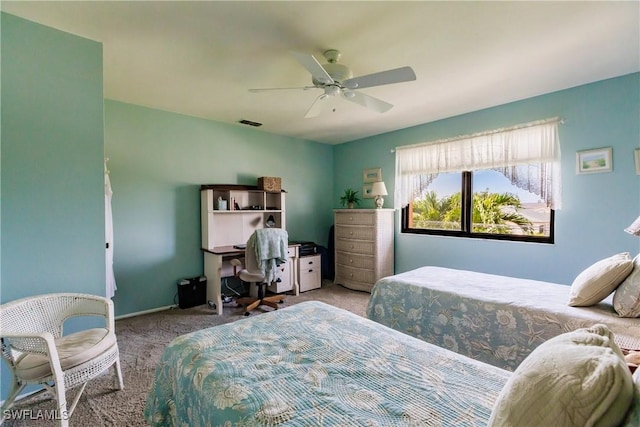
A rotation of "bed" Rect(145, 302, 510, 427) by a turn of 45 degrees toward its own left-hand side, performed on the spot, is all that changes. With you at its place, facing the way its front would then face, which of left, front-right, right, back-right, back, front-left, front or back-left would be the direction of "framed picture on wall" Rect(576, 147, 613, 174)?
back-right

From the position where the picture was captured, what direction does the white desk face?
facing the viewer and to the right of the viewer

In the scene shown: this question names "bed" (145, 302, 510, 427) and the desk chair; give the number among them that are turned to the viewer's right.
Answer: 0

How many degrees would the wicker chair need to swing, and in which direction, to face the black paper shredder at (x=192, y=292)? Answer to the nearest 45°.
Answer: approximately 90° to its left

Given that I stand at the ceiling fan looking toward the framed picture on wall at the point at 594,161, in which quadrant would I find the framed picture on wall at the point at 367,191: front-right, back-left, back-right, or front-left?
front-left

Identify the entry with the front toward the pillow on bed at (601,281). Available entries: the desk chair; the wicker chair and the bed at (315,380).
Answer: the wicker chair

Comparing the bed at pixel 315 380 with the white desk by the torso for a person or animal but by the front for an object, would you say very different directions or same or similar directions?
very different directions

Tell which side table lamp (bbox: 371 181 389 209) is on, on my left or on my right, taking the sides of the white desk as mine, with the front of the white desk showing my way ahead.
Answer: on my left

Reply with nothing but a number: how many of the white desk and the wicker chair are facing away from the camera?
0

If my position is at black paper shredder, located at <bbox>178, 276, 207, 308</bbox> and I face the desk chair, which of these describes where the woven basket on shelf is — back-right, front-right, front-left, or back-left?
front-left

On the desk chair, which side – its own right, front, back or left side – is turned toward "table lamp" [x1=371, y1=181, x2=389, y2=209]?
right

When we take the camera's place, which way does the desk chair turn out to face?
facing away from the viewer and to the left of the viewer

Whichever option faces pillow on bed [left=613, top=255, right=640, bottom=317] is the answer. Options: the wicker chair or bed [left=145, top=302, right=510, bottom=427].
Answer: the wicker chair

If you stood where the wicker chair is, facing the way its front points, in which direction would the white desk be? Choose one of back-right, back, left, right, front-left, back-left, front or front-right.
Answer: left
